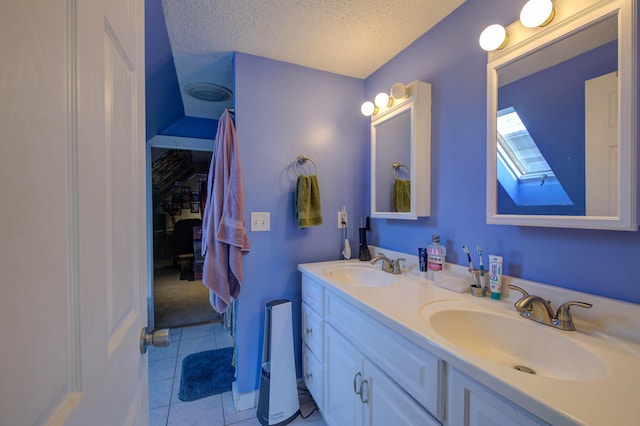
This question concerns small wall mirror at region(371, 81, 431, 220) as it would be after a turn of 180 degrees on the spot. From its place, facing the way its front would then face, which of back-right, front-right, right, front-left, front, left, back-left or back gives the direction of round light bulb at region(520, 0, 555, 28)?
right

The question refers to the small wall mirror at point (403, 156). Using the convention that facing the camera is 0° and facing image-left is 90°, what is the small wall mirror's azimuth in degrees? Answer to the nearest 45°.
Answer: approximately 45°

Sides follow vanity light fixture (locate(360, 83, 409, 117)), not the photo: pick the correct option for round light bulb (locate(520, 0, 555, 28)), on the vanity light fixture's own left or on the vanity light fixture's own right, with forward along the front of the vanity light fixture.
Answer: on the vanity light fixture's own left

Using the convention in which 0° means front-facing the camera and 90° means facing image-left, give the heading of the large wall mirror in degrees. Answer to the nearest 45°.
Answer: approximately 45°

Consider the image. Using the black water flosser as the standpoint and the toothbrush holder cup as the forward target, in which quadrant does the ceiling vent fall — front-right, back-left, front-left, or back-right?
back-right

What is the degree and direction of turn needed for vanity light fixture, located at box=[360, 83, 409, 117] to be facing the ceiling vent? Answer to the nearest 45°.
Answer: approximately 45° to its right

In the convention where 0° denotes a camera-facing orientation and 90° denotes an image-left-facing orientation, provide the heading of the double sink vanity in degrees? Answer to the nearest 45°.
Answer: approximately 45°

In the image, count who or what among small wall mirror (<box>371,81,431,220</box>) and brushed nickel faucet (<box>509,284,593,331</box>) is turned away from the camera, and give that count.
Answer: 0
